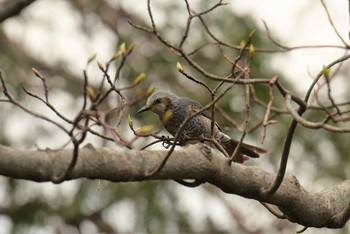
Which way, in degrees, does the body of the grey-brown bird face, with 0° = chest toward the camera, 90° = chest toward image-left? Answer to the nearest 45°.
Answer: approximately 90°
